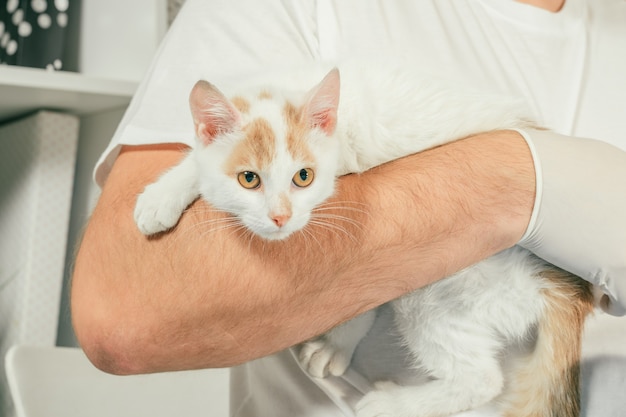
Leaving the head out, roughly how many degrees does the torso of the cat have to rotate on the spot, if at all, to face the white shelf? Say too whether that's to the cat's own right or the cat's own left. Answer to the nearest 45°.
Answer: approximately 90° to the cat's own right

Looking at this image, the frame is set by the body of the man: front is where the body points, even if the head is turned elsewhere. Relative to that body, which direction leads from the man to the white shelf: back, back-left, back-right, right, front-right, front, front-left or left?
back-right
